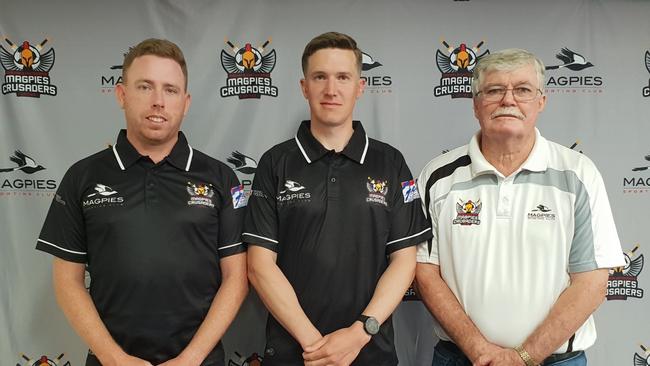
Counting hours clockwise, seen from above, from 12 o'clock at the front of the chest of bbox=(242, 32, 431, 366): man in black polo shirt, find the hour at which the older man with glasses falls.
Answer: The older man with glasses is roughly at 9 o'clock from the man in black polo shirt.

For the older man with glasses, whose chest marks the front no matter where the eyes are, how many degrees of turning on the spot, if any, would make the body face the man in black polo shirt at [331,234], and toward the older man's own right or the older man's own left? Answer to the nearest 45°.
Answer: approximately 90° to the older man's own right

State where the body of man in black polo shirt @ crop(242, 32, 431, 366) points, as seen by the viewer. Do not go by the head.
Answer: toward the camera

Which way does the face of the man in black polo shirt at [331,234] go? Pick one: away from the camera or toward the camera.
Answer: toward the camera

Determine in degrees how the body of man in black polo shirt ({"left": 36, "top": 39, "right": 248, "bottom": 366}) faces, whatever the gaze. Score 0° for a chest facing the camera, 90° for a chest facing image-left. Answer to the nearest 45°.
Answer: approximately 0°

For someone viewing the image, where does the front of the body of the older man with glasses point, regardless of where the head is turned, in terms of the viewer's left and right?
facing the viewer

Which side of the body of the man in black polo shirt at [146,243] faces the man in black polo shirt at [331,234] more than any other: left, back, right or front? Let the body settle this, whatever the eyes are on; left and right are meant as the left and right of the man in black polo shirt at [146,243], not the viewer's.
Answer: left

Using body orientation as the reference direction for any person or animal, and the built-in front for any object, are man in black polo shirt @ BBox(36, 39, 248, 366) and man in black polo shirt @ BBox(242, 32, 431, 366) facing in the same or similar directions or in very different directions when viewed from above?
same or similar directions

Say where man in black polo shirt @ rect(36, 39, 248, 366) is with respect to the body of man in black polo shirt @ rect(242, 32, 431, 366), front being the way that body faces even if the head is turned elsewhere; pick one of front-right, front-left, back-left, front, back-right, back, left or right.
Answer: right

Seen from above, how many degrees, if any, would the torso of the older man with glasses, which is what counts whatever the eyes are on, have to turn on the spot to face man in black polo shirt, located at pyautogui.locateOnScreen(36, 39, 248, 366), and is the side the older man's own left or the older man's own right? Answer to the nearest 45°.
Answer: approximately 90° to the older man's own right

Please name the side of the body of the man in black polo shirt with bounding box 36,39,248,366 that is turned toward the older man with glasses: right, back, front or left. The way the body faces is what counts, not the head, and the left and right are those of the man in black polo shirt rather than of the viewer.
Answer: left
